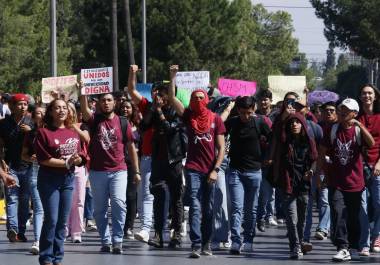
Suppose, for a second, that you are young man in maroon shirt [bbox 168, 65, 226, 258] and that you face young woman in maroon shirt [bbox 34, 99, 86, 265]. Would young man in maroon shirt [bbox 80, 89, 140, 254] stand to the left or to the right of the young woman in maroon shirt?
right

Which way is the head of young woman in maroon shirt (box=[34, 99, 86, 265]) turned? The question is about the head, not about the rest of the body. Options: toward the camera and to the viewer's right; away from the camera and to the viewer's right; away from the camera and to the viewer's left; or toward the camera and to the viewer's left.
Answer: toward the camera and to the viewer's right

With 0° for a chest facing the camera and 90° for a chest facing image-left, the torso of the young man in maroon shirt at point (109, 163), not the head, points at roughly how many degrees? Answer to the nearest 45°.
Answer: approximately 0°

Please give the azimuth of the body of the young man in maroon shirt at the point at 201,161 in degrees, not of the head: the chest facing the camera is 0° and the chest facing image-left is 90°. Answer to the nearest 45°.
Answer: approximately 0°

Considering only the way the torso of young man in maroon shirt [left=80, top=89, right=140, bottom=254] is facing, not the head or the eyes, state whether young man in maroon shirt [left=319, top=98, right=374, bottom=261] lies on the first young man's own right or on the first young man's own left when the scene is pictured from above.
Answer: on the first young man's own left

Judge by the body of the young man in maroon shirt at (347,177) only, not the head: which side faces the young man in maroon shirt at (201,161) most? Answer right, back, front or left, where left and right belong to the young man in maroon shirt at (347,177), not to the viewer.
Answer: right

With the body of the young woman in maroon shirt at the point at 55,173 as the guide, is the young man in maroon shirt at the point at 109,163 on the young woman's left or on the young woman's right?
on the young woman's left
